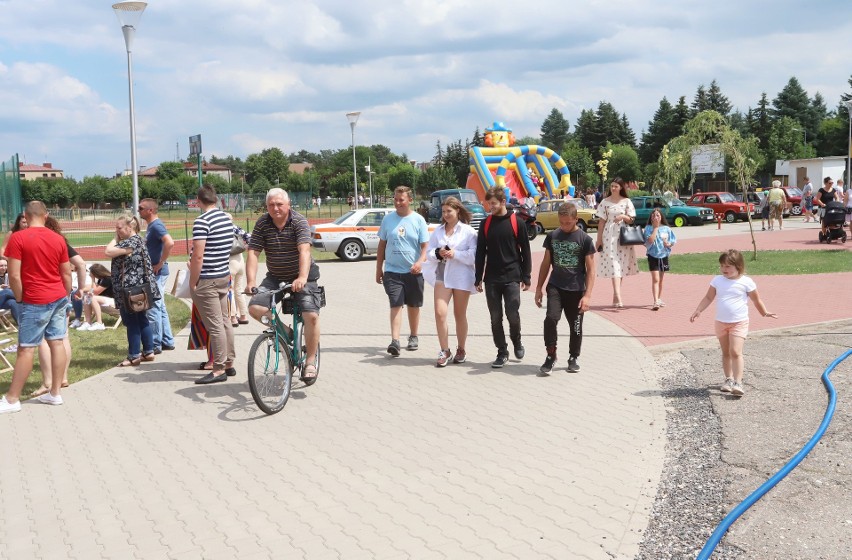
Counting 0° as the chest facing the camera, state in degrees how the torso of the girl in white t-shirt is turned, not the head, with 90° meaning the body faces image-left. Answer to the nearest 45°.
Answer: approximately 0°

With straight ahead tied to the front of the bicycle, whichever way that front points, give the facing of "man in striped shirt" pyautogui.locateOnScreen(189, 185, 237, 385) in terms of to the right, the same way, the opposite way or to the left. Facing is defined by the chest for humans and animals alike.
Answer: to the right

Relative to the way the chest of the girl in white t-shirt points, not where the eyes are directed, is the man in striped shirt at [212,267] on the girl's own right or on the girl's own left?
on the girl's own right

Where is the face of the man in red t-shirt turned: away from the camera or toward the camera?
away from the camera

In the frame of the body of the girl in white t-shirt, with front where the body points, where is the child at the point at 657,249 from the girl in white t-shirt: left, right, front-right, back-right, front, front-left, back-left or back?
back

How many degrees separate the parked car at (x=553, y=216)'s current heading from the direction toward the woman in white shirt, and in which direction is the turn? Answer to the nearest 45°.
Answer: approximately 45° to its right

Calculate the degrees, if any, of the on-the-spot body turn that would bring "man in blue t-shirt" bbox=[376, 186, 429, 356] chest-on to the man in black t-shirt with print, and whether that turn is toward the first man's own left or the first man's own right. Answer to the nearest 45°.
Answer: approximately 45° to the first man's own left

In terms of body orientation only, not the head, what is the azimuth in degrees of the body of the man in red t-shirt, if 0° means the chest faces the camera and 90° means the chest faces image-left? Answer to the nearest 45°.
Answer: approximately 135°

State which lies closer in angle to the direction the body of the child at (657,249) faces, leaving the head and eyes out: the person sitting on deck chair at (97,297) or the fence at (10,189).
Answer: the person sitting on deck chair
